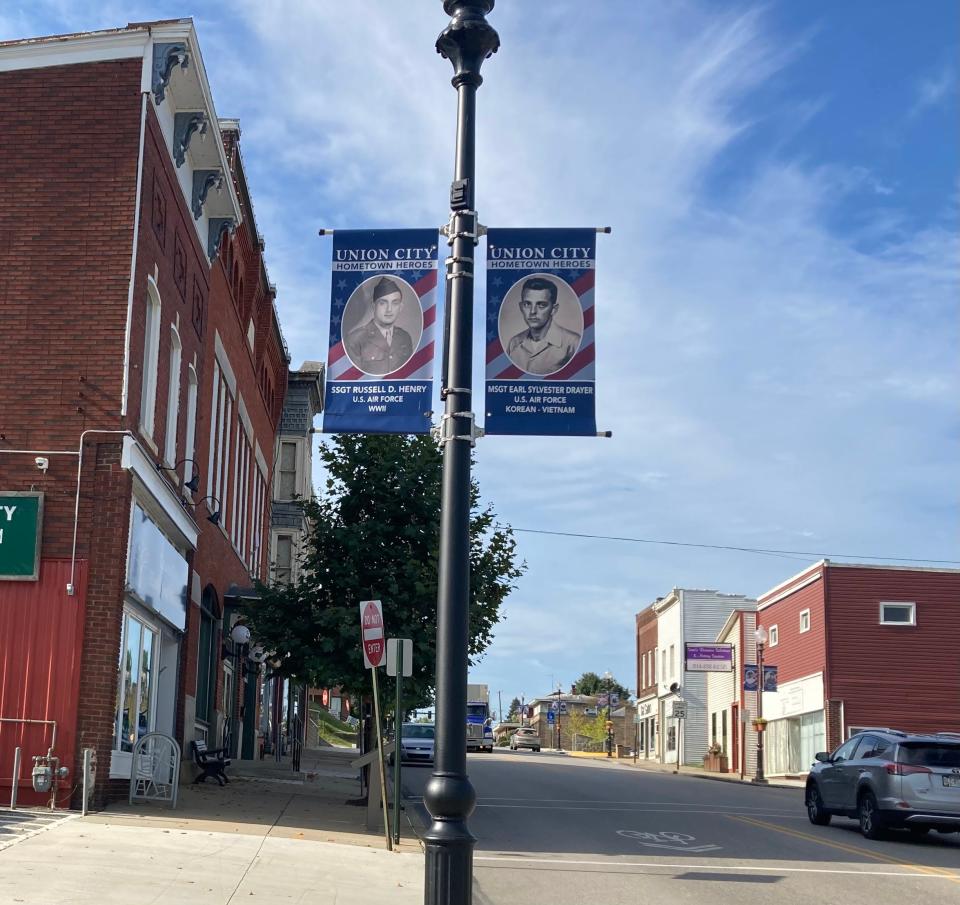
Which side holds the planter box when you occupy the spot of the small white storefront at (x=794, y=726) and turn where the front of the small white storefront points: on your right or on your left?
on your right

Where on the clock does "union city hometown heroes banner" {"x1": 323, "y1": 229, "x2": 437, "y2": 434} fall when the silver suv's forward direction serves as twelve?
The union city hometown heroes banner is roughly at 8 o'clock from the silver suv.

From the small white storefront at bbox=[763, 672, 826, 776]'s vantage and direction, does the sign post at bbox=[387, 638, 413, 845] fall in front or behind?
in front

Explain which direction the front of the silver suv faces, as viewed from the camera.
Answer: facing away from the viewer and to the left of the viewer

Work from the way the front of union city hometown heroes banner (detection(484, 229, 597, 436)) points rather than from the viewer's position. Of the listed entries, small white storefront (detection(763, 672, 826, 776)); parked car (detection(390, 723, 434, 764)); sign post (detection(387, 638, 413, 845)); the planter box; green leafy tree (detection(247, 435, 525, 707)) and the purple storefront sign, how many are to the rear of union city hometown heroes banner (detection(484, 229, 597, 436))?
6

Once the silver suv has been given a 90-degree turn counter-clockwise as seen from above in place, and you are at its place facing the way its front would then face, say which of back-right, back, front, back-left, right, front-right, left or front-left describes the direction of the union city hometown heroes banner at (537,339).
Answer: front-left

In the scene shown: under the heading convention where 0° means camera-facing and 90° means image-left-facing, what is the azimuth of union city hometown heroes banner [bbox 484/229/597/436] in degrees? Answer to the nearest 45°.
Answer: approximately 0°

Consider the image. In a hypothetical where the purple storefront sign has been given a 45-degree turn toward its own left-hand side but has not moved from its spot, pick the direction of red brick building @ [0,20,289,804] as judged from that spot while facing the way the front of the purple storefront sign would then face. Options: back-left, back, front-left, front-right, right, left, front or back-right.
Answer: front-right

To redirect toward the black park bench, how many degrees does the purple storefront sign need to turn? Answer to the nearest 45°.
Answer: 0° — it already faces it

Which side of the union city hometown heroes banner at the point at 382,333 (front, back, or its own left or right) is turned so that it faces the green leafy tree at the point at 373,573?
back

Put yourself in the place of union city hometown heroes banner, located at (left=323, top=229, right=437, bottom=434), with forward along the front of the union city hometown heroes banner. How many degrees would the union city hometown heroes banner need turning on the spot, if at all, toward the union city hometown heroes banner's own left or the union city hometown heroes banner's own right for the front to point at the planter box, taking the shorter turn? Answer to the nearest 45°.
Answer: approximately 180°
